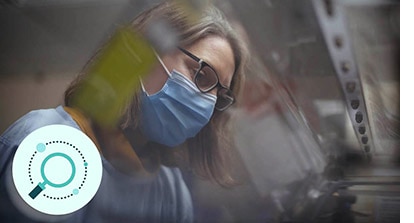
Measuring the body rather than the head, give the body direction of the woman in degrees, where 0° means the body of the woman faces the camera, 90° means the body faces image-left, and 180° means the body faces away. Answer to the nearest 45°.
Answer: approximately 315°
